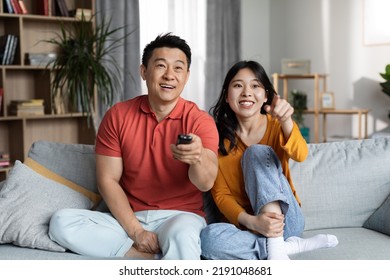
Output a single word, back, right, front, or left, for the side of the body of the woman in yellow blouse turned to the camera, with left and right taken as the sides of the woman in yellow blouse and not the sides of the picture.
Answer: front

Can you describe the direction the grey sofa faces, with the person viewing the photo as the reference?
facing the viewer

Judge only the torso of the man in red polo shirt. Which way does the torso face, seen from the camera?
toward the camera

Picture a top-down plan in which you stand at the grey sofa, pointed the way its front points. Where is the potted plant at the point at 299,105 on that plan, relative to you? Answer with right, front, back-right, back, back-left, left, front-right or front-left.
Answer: back

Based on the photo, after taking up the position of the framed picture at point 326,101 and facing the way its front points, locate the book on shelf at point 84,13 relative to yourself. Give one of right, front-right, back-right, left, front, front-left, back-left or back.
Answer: front-right

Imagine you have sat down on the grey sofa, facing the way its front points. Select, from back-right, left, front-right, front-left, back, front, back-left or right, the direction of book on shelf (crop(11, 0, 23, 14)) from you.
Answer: back-right

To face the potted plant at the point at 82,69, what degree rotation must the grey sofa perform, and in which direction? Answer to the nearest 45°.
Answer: approximately 135° to its right

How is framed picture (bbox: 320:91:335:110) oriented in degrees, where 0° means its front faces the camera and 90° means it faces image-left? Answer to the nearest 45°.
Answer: approximately 0°

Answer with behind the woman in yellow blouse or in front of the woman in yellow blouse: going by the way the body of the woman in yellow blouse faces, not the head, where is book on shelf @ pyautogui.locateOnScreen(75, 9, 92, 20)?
behind

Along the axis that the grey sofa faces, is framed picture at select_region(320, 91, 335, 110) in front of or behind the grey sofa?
behind
